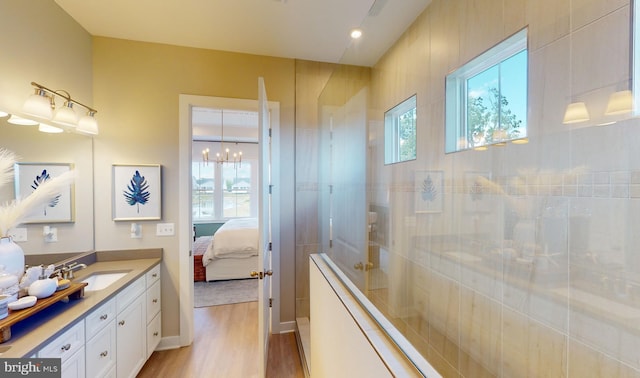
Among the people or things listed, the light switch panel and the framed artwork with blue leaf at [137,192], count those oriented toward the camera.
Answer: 2

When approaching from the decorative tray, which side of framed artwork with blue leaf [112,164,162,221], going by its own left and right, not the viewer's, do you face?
front

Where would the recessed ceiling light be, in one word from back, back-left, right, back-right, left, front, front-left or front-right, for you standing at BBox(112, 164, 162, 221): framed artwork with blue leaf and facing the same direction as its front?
front-left

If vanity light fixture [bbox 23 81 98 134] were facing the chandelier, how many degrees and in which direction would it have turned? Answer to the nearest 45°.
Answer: approximately 90° to its left

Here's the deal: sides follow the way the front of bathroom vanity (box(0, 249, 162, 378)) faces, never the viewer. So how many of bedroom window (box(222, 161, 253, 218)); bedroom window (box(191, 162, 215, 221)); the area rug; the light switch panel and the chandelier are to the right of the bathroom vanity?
0

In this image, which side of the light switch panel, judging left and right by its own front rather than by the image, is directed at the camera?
front

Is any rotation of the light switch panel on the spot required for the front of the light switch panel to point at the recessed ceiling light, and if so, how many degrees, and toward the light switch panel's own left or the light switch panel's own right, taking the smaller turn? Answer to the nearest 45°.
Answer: approximately 45° to the light switch panel's own left

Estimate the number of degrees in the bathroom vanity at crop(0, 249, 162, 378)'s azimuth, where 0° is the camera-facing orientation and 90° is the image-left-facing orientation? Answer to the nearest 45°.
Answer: approximately 315°
